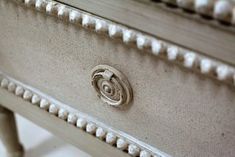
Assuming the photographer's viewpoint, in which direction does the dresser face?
facing the viewer and to the left of the viewer
